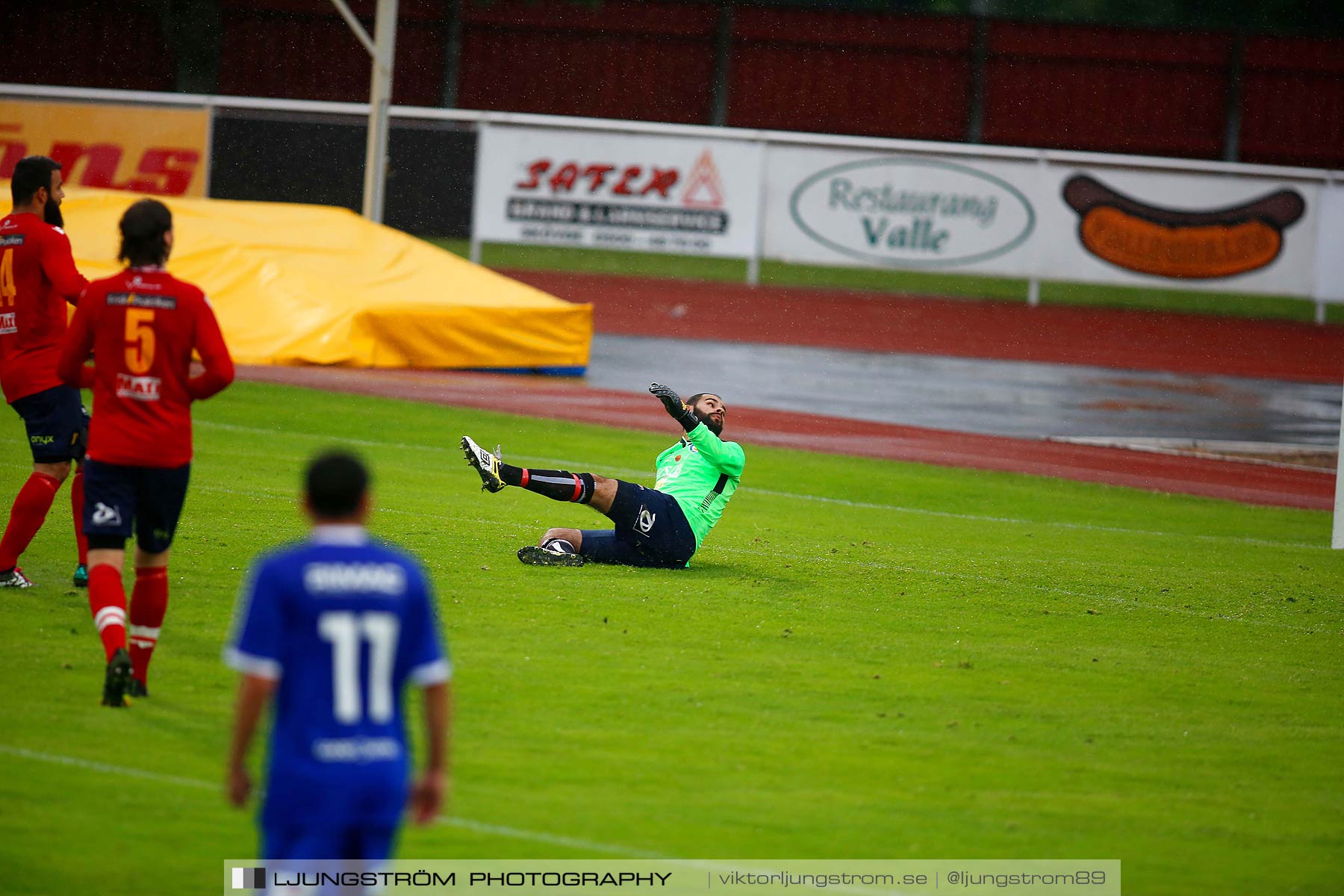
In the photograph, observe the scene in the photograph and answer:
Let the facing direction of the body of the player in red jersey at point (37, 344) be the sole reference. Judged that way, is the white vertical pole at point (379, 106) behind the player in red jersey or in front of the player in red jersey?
in front

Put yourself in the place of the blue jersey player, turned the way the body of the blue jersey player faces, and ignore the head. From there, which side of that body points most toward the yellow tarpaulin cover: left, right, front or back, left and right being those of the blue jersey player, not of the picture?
front

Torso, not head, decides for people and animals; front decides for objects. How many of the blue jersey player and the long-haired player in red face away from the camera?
2

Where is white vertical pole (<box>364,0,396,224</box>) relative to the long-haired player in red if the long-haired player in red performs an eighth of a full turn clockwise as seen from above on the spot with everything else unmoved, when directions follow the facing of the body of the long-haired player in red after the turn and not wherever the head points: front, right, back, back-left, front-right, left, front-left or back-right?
front-left

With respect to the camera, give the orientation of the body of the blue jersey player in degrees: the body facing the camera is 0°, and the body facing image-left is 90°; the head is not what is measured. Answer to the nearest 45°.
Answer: approximately 180°

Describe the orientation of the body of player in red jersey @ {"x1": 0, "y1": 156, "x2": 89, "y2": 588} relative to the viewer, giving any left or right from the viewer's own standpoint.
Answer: facing away from the viewer and to the right of the viewer

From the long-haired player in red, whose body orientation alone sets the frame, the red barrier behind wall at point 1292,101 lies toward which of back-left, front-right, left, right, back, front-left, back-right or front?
front-right

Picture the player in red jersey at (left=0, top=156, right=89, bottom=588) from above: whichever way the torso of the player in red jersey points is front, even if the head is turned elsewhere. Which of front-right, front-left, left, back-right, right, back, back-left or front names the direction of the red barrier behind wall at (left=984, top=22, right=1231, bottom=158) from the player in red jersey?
front

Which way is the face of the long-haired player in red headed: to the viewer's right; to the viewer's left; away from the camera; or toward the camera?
away from the camera

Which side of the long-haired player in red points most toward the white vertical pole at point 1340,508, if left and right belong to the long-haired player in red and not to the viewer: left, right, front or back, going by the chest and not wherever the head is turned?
right

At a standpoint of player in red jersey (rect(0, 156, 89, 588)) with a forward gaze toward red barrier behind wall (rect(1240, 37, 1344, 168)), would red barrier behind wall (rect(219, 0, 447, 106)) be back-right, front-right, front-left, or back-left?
front-left

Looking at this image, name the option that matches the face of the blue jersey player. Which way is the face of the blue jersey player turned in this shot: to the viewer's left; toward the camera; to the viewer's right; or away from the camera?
away from the camera

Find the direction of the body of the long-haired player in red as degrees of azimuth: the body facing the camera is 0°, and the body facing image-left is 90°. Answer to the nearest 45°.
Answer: approximately 180°

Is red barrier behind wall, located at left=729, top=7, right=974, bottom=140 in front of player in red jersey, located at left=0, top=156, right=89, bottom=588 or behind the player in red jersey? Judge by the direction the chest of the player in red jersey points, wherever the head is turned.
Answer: in front

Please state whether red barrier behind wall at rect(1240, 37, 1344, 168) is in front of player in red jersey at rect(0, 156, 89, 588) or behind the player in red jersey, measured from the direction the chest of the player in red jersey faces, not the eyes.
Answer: in front

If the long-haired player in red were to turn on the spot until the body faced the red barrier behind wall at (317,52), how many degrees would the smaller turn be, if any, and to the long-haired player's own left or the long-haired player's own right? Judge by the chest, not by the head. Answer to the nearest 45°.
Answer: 0° — they already face it

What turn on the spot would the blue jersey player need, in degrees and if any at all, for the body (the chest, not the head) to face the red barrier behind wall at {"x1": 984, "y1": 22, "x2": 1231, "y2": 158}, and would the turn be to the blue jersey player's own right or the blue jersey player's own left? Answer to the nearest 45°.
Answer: approximately 45° to the blue jersey player's own right
